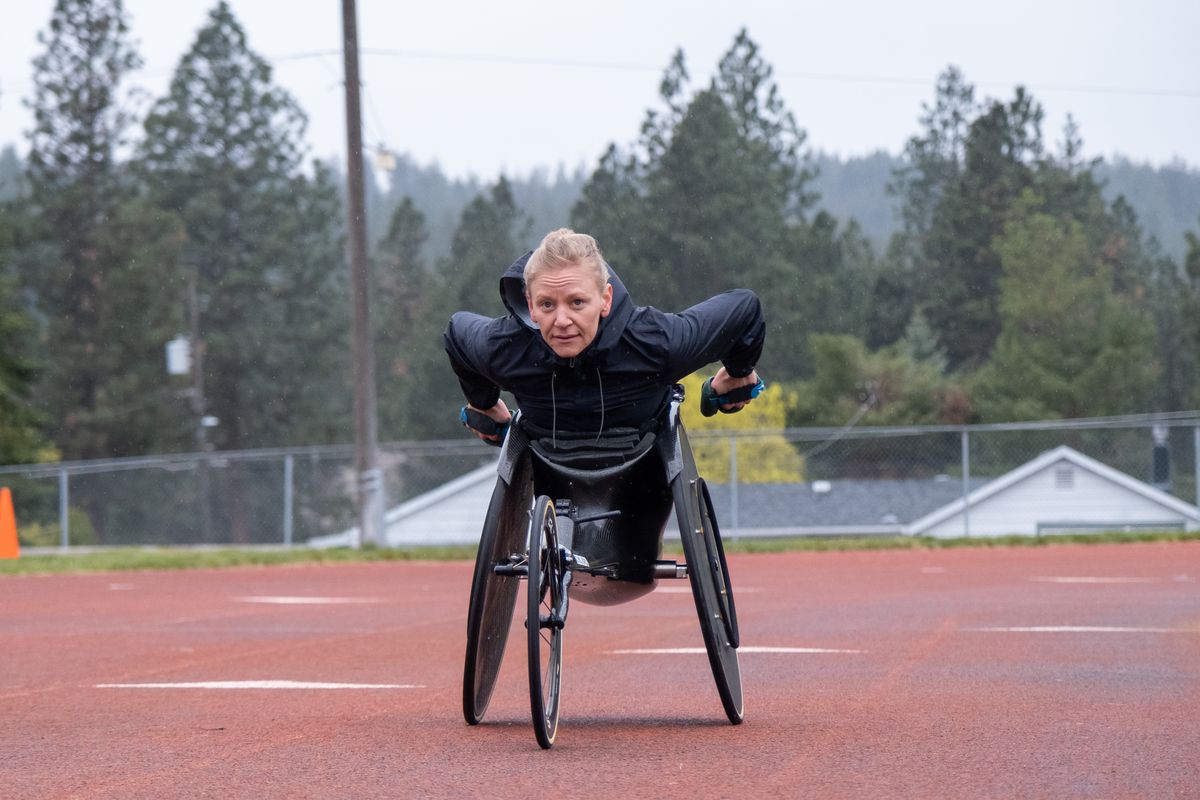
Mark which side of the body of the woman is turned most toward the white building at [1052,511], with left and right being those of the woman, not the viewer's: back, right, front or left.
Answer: back

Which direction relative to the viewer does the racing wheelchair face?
toward the camera

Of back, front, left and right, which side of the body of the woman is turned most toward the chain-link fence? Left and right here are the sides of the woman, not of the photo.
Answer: back

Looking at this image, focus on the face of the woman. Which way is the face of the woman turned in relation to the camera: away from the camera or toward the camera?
toward the camera

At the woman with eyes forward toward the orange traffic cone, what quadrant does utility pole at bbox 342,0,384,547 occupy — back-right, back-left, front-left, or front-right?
front-right

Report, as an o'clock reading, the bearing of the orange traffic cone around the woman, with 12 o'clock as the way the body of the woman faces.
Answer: The orange traffic cone is roughly at 5 o'clock from the woman.

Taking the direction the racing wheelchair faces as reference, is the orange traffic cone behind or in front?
behind

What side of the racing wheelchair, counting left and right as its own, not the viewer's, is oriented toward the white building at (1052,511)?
back

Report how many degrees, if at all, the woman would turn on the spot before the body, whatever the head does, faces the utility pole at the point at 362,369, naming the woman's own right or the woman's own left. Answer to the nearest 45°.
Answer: approximately 180°

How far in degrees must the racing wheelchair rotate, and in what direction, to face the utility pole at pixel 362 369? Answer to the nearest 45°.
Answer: approximately 180°

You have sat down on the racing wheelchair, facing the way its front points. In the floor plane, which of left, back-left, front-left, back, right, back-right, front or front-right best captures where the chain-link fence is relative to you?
back
